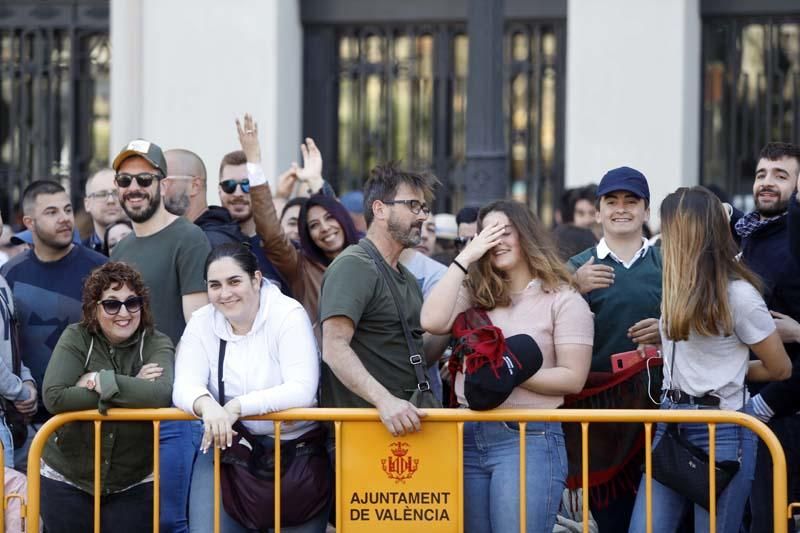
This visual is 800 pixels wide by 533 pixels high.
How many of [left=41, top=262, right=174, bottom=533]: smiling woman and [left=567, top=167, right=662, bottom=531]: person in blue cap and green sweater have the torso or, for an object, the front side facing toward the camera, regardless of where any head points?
2

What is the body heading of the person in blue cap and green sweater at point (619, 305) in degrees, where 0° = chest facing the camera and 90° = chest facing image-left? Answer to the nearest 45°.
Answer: approximately 0°

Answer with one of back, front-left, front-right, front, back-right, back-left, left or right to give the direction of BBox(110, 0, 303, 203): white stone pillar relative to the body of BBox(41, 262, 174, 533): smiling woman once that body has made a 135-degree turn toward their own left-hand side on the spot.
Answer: front-left

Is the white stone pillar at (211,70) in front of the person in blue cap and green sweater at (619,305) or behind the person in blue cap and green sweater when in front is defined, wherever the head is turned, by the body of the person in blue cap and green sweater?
behind

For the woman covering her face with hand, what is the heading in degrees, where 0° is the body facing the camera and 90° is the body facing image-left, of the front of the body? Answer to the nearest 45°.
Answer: approximately 45°

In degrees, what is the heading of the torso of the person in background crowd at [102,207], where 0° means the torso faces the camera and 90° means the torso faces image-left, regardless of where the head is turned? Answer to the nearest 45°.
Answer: approximately 315°

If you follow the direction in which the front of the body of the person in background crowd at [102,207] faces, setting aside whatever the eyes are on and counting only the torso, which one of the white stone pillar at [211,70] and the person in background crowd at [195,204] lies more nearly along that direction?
the person in background crowd
